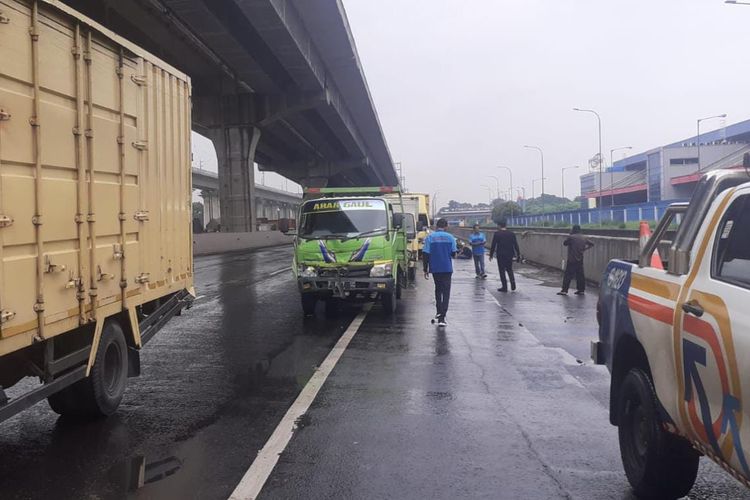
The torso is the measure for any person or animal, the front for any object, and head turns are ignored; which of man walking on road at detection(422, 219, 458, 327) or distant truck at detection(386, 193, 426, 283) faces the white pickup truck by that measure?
the distant truck

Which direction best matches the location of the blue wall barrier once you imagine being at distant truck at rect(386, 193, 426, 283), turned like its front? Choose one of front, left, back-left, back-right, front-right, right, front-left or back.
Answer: back-left

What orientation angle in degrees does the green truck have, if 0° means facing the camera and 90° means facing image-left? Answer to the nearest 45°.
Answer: approximately 0°

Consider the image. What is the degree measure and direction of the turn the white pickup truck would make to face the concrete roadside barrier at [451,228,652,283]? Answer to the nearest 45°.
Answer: approximately 135° to its left

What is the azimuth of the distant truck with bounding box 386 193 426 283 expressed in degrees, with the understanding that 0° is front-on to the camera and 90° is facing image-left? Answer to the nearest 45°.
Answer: approximately 0°

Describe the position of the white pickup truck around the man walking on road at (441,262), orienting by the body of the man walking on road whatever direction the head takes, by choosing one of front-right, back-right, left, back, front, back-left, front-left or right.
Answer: back

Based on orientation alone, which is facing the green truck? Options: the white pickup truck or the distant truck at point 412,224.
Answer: the distant truck

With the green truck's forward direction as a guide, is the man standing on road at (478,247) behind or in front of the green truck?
behind

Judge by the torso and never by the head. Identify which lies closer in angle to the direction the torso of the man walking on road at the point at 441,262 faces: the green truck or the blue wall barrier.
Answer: the blue wall barrier

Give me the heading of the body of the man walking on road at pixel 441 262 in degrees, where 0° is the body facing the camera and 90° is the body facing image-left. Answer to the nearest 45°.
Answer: approximately 180°

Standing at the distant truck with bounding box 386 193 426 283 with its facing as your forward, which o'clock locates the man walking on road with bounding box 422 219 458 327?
The man walking on road is roughly at 12 o'clock from the distant truck.

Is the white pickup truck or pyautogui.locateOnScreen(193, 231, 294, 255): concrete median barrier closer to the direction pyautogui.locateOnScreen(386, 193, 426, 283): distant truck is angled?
the white pickup truck
